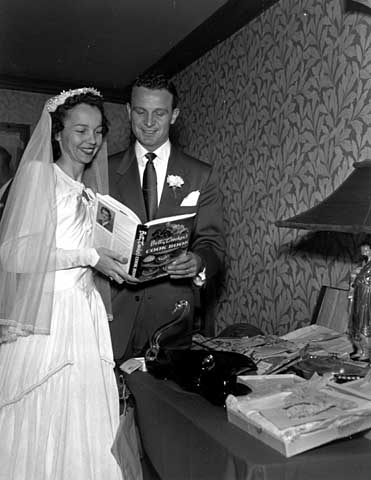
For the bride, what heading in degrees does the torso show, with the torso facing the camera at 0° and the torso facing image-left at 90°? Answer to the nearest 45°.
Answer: approximately 315°

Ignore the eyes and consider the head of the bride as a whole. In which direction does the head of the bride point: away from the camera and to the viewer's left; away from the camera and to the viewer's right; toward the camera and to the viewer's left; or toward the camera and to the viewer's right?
toward the camera and to the viewer's right
